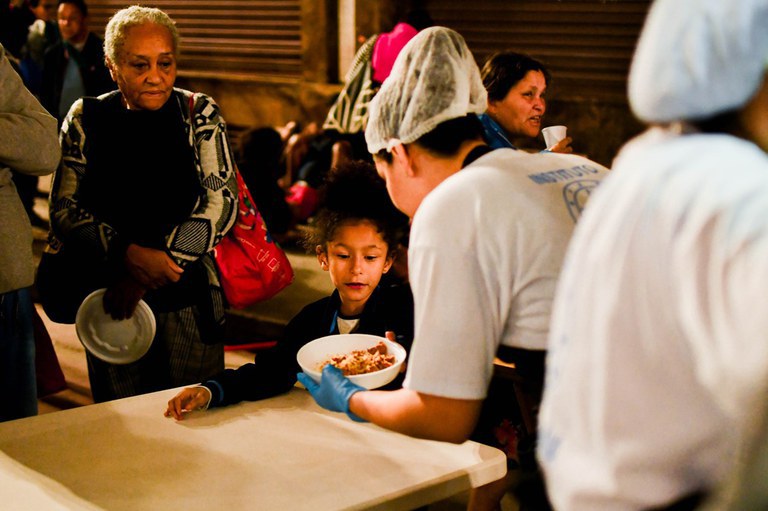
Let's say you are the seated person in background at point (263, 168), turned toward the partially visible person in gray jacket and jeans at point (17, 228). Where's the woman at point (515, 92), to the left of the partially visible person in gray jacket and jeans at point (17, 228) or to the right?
left

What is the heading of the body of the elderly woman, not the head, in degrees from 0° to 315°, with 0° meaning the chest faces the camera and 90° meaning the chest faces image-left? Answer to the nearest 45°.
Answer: approximately 0°
